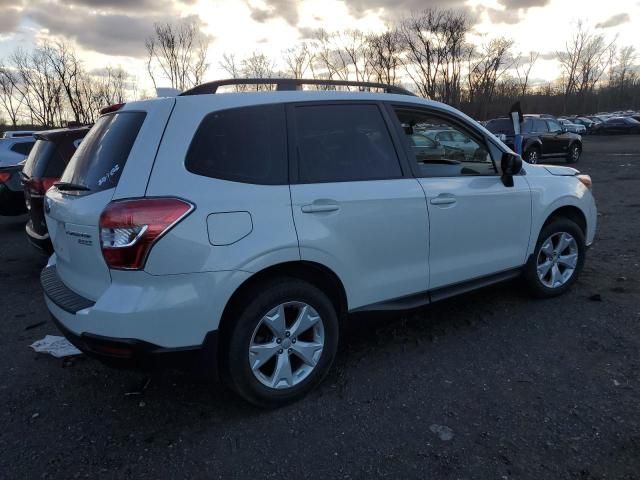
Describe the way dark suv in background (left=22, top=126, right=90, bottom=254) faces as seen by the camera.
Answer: facing away from the viewer and to the right of the viewer

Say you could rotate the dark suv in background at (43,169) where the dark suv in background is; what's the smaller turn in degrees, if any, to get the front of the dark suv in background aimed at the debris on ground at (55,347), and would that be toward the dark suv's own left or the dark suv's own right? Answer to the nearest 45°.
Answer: approximately 135° to the dark suv's own right

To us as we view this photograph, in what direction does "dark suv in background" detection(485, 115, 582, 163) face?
facing away from the viewer and to the right of the viewer

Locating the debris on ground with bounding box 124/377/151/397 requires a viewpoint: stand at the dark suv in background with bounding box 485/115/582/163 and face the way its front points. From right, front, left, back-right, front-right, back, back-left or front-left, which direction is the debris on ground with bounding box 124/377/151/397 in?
back-right

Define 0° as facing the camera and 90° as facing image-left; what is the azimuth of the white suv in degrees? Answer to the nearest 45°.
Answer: approximately 225°

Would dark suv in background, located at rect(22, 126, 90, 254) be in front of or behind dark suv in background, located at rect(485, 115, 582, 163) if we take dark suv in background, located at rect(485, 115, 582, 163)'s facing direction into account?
behind

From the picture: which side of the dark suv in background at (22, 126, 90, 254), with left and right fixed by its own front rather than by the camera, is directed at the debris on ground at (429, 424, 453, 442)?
right

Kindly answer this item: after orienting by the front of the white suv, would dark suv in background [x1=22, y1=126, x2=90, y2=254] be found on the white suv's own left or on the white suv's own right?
on the white suv's own left

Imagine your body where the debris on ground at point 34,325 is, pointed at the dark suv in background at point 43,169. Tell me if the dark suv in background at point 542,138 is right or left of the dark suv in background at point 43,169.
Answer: right

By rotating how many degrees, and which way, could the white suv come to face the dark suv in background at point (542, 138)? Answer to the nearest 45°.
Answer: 0° — it already faces it

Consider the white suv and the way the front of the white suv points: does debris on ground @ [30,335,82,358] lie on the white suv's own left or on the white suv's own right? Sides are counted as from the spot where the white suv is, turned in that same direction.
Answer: on the white suv's own left
